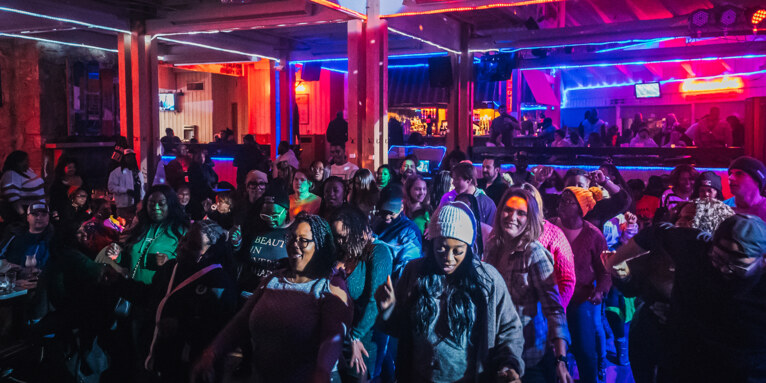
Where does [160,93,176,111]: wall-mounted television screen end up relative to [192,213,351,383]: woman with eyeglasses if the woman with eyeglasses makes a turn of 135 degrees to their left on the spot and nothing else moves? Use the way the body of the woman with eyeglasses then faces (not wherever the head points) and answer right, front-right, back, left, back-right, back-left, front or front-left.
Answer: left

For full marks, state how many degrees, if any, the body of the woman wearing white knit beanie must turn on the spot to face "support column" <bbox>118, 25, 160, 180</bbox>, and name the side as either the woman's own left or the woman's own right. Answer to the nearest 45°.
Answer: approximately 135° to the woman's own right

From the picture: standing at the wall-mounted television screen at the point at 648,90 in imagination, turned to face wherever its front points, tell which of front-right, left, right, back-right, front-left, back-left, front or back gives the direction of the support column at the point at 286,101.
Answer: front-right

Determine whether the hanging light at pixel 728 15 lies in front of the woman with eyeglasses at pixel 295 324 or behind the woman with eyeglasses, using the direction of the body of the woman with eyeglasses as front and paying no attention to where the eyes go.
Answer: behind

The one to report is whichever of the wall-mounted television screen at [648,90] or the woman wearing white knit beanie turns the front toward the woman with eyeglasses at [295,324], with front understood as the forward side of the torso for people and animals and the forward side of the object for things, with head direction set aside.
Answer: the wall-mounted television screen

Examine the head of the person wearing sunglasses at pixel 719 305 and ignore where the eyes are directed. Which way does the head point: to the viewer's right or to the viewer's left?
to the viewer's left

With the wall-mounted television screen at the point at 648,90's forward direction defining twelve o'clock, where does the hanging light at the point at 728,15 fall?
The hanging light is roughly at 12 o'clock from the wall-mounted television screen.

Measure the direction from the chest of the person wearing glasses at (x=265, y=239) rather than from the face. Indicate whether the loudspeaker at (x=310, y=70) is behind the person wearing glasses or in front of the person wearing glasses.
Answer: behind

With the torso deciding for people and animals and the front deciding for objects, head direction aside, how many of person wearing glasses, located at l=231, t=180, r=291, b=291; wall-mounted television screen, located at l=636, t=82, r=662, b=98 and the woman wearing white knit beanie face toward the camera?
3

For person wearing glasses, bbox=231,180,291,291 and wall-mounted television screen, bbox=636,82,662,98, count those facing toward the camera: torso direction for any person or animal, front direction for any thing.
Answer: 2

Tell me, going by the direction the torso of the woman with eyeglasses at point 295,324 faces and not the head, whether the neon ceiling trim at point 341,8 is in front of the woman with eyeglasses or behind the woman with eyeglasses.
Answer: behind
